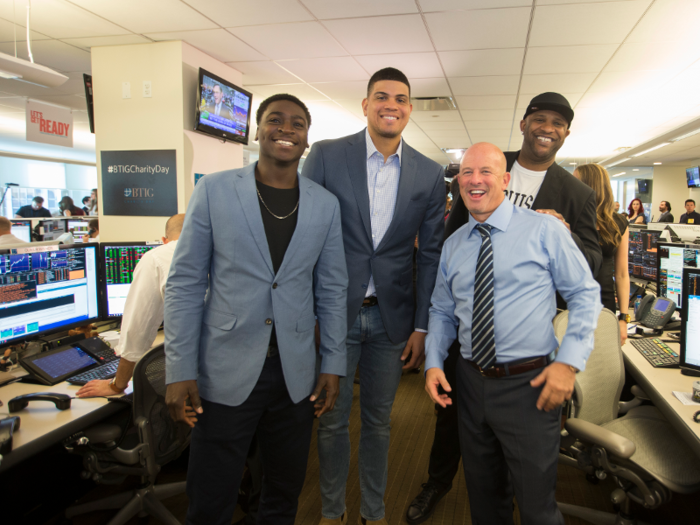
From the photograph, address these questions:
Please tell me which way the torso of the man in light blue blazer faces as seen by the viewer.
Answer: toward the camera

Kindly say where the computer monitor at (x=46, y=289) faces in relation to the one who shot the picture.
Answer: facing the viewer and to the right of the viewer

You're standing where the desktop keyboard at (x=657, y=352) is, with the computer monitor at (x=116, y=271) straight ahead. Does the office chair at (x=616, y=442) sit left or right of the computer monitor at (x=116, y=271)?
left

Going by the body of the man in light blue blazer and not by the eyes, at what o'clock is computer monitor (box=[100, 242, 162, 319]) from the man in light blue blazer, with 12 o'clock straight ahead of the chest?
The computer monitor is roughly at 5 o'clock from the man in light blue blazer.

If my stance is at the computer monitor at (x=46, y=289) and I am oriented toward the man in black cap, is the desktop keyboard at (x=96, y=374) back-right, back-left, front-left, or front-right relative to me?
front-right

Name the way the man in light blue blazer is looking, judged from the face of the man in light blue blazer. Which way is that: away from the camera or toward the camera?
toward the camera

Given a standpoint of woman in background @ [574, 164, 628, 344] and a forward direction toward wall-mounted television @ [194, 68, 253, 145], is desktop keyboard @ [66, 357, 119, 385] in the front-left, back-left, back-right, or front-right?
front-left

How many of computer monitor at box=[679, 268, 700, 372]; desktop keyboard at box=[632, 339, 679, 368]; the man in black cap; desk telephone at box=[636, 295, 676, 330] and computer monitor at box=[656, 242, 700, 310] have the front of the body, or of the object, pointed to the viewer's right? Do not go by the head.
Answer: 0

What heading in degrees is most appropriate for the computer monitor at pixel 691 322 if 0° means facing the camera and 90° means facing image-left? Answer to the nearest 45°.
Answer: approximately 45°

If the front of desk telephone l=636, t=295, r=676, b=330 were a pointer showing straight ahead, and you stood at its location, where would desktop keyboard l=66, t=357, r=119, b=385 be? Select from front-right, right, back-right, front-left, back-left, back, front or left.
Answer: front

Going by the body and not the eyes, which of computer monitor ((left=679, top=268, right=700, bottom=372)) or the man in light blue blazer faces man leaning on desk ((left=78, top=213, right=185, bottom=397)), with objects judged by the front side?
the computer monitor

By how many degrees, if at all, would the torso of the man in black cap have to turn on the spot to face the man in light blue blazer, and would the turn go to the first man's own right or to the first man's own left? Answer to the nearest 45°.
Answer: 0° — they already face them

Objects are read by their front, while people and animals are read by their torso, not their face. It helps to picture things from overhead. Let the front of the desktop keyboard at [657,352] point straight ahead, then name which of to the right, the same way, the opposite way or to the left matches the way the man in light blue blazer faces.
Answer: to the left

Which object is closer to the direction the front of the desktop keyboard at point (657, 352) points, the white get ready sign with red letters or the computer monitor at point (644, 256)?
the white get ready sign with red letters

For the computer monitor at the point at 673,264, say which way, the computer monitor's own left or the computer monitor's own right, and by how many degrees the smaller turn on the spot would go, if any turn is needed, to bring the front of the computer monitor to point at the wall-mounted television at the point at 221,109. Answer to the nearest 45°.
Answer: approximately 45° to the computer monitor's own right

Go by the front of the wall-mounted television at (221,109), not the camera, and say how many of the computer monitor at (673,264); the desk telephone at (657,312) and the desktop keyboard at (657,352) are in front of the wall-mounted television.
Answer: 3

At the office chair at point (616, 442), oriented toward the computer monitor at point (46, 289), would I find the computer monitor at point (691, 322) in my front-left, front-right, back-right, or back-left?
back-right

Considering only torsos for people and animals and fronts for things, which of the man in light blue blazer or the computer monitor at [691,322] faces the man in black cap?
the computer monitor
